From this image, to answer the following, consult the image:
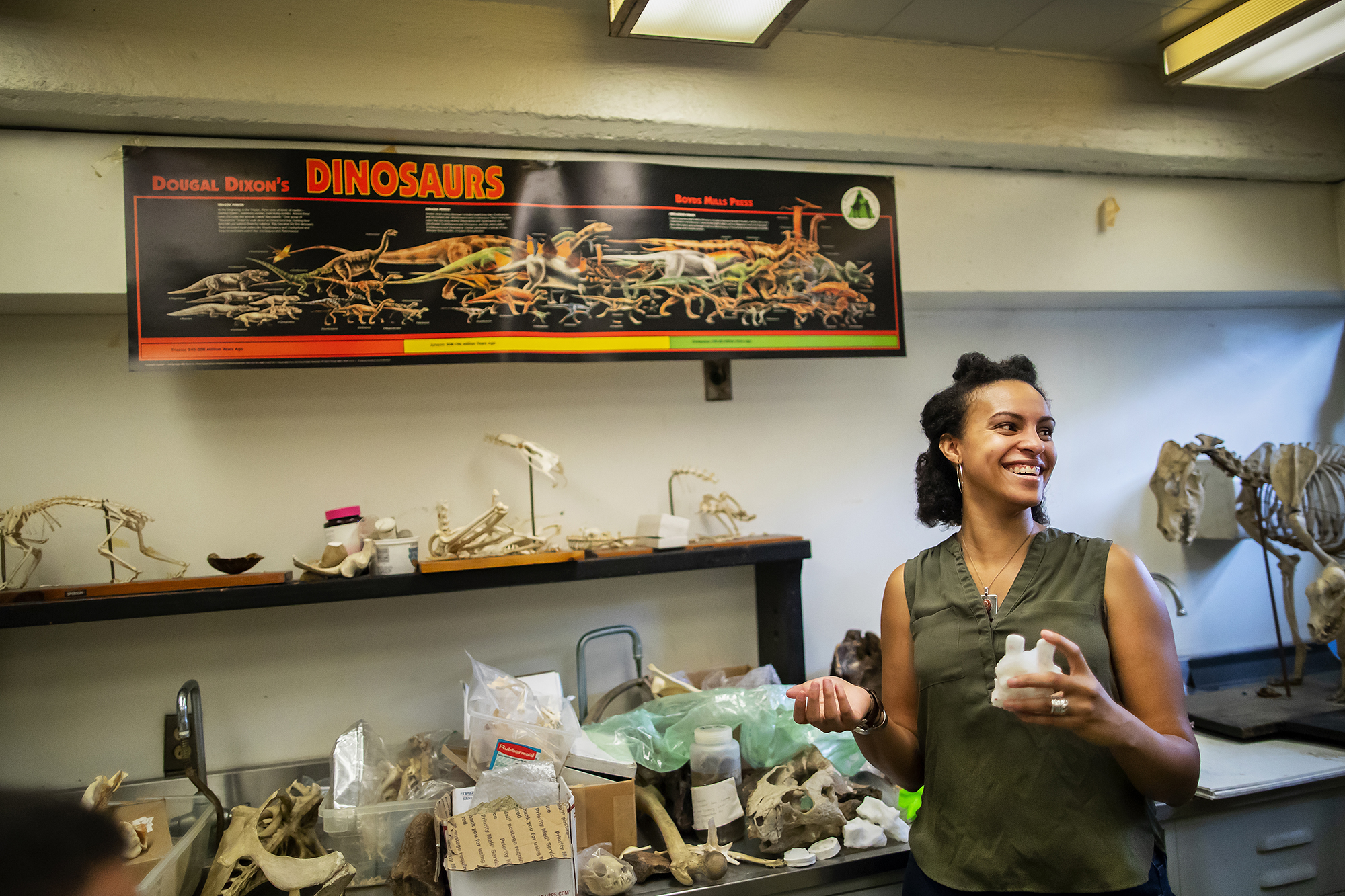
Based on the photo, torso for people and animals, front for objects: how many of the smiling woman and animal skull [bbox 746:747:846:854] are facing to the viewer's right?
0

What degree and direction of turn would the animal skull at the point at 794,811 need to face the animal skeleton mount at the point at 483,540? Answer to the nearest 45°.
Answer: approximately 45° to its right

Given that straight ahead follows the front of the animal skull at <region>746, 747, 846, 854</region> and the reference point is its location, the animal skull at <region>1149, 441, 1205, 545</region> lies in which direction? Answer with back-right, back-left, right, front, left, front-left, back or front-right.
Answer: back

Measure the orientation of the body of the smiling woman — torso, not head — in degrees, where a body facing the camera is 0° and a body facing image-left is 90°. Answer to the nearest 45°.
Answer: approximately 0°

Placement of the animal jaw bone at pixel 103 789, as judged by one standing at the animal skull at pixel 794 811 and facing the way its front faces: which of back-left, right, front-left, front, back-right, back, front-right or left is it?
front-right

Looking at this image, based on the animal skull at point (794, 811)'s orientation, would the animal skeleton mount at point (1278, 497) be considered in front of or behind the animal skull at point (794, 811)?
behind

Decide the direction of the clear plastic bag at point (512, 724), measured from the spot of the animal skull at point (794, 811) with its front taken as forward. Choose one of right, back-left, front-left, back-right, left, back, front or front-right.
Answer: front-right

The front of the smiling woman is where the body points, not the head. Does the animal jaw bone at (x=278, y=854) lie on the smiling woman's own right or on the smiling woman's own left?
on the smiling woman's own right

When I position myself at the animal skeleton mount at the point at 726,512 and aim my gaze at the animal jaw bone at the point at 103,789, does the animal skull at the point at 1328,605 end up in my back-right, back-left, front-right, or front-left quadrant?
back-left

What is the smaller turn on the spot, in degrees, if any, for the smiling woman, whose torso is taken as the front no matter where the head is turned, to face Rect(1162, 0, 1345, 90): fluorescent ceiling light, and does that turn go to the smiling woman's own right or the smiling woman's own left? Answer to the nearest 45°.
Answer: approximately 135° to the smiling woman's own left

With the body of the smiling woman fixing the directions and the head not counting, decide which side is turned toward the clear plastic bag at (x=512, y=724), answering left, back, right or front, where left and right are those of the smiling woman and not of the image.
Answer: right

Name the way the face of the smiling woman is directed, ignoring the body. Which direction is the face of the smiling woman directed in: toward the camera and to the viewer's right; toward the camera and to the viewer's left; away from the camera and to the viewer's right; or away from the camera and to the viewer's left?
toward the camera and to the viewer's right

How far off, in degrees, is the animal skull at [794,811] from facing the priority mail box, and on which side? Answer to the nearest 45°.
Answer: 0° — it already faces it

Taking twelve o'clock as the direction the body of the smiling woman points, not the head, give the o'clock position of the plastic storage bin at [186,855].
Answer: The plastic storage bin is roughly at 3 o'clock from the smiling woman.
